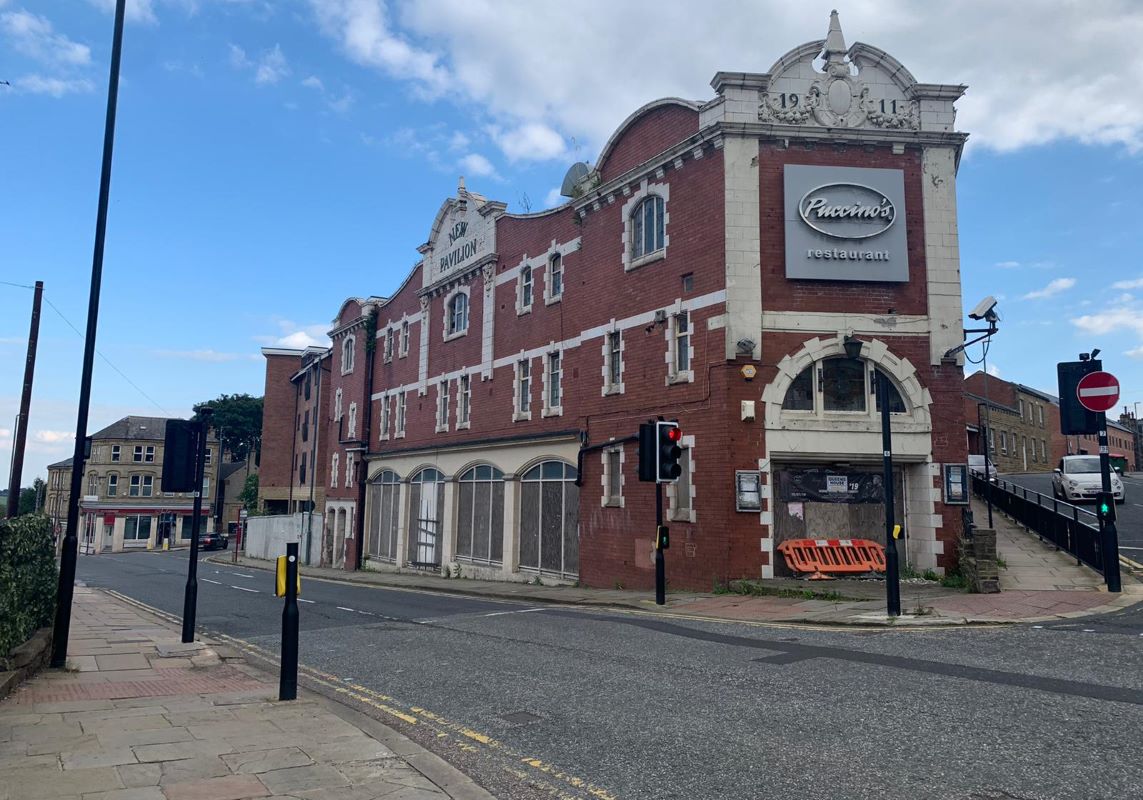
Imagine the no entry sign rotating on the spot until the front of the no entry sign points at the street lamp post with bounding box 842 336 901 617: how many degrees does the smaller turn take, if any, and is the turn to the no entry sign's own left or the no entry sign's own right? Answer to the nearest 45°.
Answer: approximately 45° to the no entry sign's own right

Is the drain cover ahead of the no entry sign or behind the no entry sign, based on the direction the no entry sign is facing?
ahead

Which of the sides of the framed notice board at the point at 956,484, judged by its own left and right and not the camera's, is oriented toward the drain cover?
front

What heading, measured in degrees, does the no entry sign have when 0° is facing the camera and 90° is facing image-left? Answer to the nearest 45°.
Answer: approximately 0°

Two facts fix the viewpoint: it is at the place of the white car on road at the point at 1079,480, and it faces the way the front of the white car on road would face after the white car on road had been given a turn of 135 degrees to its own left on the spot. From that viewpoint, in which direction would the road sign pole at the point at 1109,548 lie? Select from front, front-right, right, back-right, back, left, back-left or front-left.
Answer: back

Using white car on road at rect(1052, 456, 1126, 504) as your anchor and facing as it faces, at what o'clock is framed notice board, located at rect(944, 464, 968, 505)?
The framed notice board is roughly at 2 o'clock from the white car on road.

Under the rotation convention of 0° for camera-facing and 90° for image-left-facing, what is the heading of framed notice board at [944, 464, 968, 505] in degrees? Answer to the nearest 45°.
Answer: approximately 0°

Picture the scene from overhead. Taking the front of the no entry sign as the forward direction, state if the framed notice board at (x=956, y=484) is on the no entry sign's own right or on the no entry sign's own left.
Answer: on the no entry sign's own right

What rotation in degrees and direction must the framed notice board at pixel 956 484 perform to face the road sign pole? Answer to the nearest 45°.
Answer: approximately 45° to its left

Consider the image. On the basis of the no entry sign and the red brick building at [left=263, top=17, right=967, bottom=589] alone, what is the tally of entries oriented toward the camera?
2

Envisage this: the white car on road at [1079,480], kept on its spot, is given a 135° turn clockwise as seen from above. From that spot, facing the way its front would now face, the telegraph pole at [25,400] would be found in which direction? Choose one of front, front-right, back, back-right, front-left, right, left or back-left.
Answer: front-left

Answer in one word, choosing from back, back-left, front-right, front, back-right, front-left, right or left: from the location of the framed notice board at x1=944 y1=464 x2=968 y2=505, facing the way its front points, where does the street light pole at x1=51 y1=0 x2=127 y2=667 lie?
front-right
